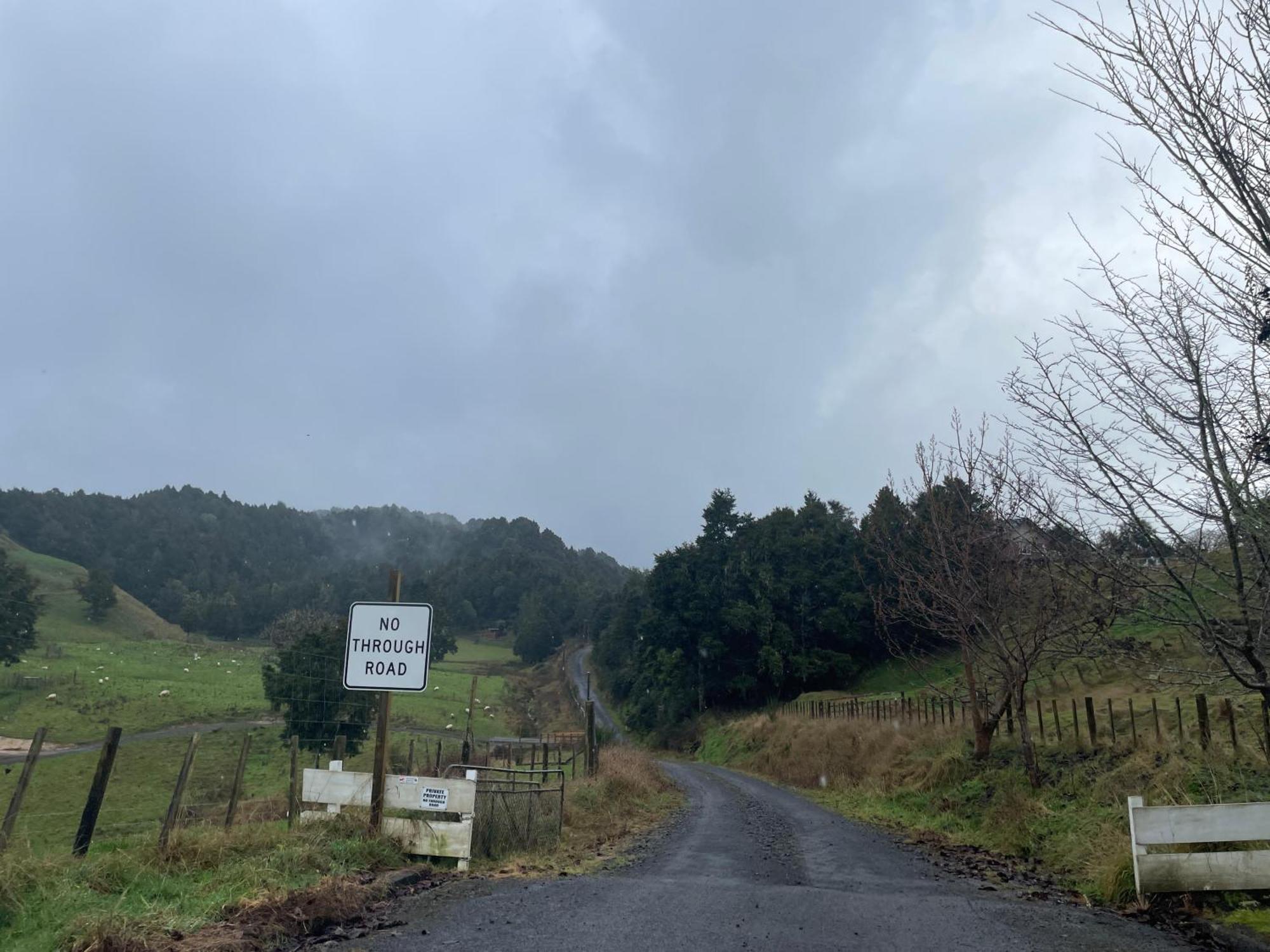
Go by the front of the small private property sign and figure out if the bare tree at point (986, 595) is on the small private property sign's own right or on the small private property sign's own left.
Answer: on the small private property sign's own left

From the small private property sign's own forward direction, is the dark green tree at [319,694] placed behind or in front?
behind

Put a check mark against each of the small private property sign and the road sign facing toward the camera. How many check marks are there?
2

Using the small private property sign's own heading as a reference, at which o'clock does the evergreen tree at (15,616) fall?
The evergreen tree is roughly at 5 o'clock from the small private property sign.

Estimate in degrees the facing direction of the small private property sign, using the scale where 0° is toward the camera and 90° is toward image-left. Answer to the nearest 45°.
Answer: approximately 0°

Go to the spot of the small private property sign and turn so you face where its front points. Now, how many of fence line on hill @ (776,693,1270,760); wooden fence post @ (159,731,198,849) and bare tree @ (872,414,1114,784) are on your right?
1

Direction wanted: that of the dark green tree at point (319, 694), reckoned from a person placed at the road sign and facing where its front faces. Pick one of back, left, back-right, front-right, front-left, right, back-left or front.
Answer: back

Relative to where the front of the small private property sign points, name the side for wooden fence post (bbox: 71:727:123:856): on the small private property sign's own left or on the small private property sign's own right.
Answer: on the small private property sign's own right

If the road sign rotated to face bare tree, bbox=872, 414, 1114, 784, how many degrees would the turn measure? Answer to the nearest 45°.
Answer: approximately 90° to its left

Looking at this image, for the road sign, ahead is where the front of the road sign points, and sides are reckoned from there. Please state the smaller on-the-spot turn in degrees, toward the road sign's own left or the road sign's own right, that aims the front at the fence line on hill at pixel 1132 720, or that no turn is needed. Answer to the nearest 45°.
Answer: approximately 90° to the road sign's own left

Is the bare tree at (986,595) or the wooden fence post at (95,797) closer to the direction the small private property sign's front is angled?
the wooden fence post

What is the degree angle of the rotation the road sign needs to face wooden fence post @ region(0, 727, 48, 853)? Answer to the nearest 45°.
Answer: approximately 45° to its right

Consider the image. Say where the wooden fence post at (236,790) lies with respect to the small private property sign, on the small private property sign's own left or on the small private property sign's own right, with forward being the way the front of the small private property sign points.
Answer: on the small private property sign's own right

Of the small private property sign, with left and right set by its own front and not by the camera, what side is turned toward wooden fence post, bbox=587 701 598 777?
back
